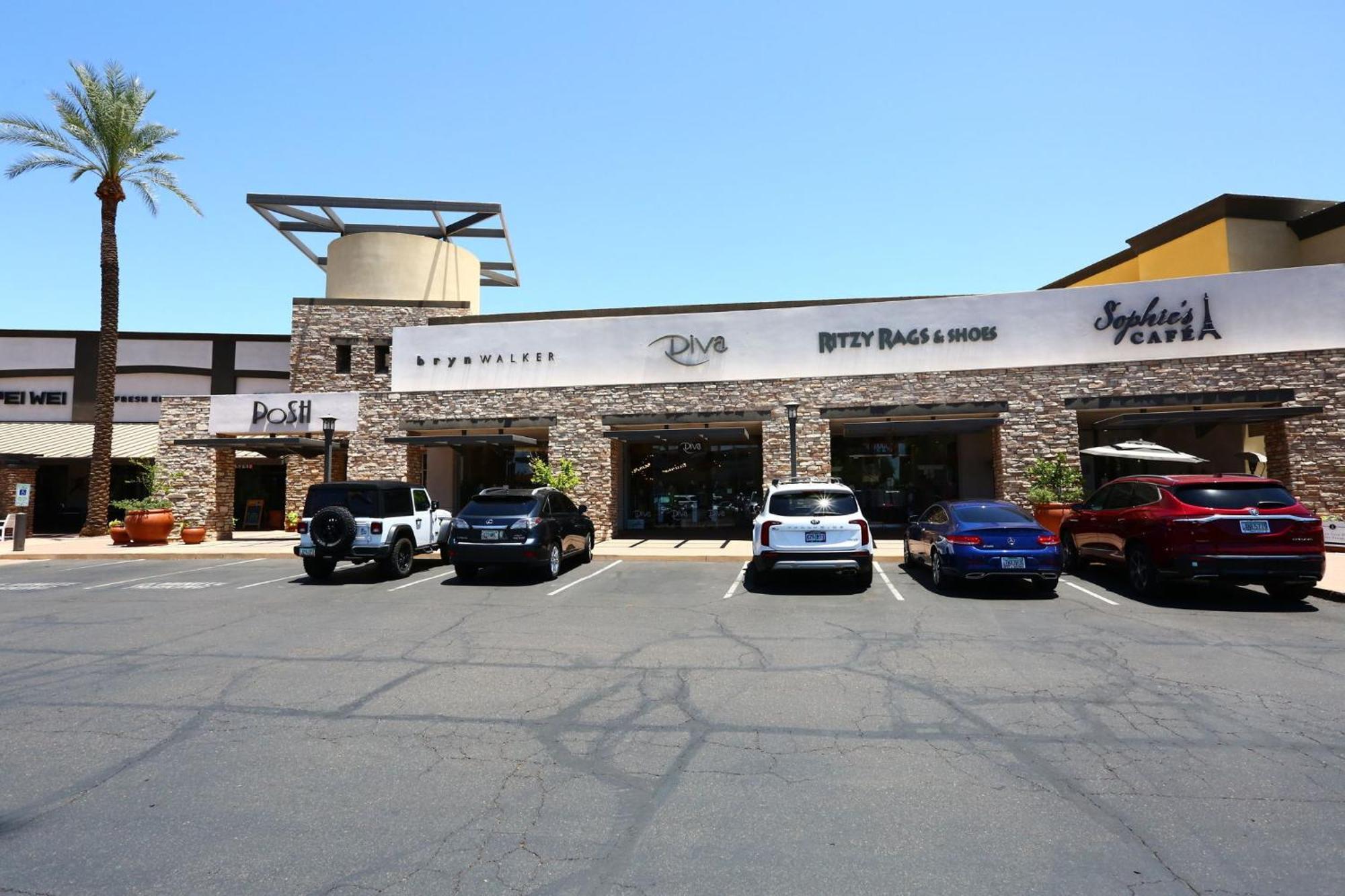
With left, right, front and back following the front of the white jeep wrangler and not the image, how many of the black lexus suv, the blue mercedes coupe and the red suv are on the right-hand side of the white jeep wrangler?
3

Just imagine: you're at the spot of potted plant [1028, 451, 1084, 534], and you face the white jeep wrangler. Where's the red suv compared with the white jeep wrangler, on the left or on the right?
left

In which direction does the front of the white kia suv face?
away from the camera

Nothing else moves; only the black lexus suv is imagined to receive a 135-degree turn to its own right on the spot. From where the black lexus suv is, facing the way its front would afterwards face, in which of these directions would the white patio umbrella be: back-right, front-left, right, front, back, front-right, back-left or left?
left

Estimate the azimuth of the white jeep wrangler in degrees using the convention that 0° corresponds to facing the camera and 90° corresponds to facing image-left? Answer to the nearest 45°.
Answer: approximately 225°

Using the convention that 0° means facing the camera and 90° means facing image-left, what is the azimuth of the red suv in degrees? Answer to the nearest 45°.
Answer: approximately 135°

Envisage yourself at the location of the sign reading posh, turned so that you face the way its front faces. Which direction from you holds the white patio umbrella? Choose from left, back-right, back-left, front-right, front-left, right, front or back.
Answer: front-left

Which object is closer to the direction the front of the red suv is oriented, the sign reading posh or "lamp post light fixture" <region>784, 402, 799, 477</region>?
the lamp post light fixture

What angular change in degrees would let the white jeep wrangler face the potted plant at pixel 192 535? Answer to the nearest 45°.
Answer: approximately 90° to its left

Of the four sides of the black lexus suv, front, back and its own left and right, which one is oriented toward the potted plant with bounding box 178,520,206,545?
left

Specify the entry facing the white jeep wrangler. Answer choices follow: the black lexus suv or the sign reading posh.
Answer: the sign reading posh

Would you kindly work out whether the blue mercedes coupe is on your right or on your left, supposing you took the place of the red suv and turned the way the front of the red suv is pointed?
on your left

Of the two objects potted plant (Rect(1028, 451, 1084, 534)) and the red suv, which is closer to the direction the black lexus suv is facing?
the potted plant

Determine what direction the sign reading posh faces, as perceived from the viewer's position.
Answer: facing the viewer
